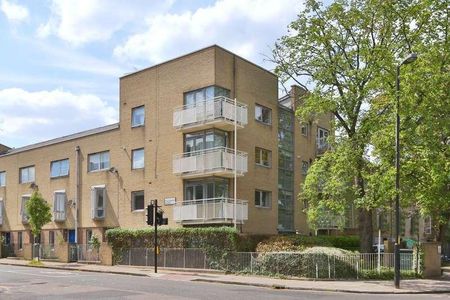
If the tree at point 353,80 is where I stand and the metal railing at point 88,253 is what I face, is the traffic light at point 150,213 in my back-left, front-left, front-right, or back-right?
front-left

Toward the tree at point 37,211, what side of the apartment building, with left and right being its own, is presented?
right

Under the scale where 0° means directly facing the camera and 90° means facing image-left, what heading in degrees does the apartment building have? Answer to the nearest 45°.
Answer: approximately 45°

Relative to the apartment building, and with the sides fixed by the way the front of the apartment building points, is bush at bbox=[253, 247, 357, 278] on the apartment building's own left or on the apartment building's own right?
on the apartment building's own left

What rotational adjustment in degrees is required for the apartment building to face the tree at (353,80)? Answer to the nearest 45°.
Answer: approximately 90° to its left

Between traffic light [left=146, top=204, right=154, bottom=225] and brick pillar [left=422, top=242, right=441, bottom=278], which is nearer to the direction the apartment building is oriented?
the traffic light

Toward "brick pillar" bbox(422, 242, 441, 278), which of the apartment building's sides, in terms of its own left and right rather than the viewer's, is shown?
left
